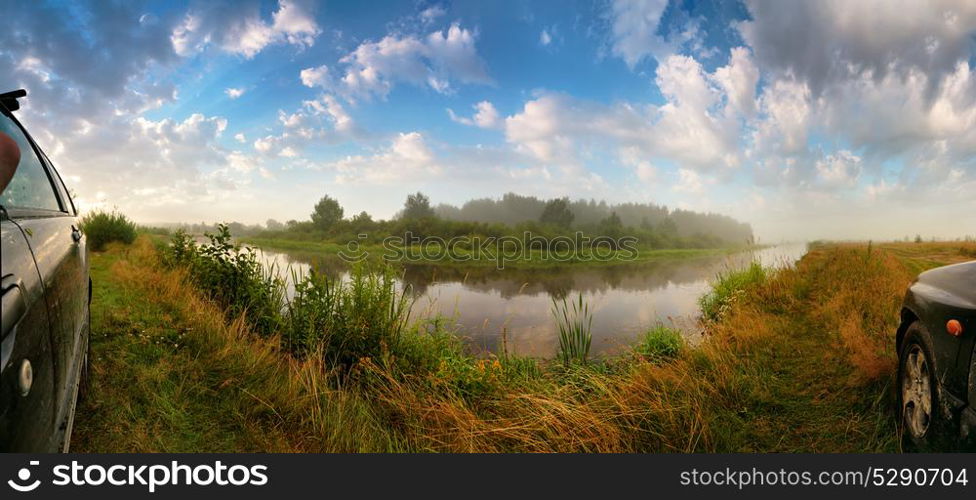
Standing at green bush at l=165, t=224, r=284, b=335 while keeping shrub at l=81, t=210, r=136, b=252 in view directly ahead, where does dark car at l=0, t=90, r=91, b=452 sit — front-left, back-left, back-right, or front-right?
back-left

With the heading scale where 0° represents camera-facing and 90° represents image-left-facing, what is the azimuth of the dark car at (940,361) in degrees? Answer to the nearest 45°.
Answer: approximately 135°

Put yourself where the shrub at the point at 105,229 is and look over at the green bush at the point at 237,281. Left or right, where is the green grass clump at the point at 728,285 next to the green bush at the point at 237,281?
left

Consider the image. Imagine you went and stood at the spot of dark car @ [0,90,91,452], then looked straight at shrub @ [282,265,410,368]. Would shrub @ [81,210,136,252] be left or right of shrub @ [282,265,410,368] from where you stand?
left
